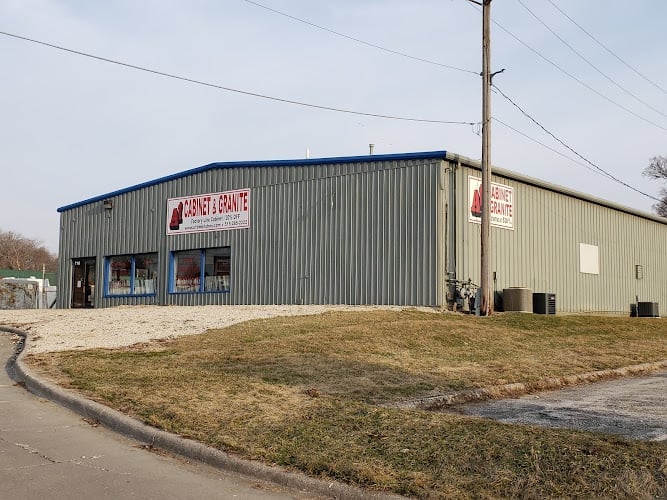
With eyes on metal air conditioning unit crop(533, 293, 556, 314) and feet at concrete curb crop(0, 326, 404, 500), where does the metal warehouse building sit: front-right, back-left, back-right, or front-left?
front-left

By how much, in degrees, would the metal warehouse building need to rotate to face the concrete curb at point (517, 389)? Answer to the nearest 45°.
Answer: approximately 45° to its left

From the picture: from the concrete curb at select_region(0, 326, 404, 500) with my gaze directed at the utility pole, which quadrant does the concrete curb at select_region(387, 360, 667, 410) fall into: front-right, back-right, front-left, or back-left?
front-right

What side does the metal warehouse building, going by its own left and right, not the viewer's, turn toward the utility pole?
left

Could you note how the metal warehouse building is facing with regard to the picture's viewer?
facing the viewer and to the left of the viewer

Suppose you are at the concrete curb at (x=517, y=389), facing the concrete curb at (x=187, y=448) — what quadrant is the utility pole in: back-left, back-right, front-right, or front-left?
back-right

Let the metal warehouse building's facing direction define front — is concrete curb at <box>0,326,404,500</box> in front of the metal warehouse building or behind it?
in front

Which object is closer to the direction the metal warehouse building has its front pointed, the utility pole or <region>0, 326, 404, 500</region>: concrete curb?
the concrete curb
